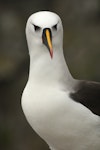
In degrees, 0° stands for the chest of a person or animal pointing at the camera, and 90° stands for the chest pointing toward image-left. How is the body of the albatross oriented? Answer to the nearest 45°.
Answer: approximately 45°
